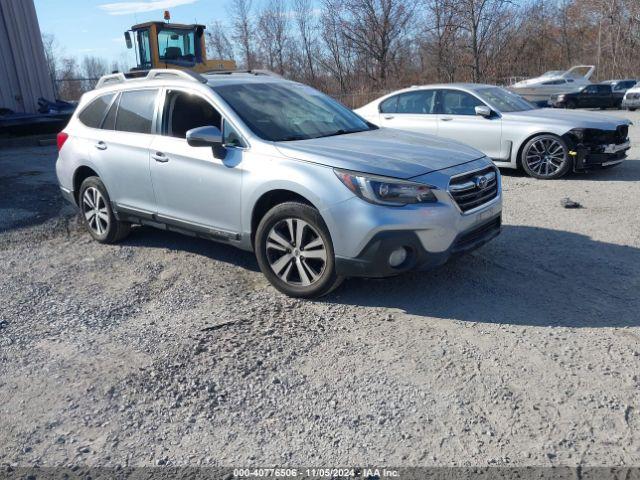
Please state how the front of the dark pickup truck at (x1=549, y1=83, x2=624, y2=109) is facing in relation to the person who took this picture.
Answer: facing to the left of the viewer

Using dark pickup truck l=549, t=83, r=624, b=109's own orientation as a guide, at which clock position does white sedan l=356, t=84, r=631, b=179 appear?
The white sedan is roughly at 9 o'clock from the dark pickup truck.

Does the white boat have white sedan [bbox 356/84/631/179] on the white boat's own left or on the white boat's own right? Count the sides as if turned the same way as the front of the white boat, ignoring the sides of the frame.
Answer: on the white boat's own left

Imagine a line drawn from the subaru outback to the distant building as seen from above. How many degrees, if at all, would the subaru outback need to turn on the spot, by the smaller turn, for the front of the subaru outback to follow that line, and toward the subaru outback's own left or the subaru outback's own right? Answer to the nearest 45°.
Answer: approximately 180°

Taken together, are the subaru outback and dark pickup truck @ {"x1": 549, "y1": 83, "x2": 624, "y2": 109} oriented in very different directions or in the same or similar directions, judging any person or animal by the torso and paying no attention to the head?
very different directions

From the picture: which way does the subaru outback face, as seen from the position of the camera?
facing the viewer and to the right of the viewer

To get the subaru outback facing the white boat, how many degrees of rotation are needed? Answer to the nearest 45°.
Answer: approximately 90° to its left

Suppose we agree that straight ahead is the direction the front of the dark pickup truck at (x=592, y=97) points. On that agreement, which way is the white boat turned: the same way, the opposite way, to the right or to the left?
the same way

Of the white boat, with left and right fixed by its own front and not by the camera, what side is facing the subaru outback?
left

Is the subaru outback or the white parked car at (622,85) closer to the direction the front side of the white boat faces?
the subaru outback

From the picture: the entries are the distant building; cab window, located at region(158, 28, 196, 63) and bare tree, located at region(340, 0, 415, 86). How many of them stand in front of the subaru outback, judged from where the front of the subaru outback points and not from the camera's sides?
0

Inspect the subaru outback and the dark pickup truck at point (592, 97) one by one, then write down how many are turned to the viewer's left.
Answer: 1

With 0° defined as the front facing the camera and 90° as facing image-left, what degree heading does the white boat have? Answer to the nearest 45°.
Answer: approximately 90°

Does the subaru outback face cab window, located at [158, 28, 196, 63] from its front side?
no
